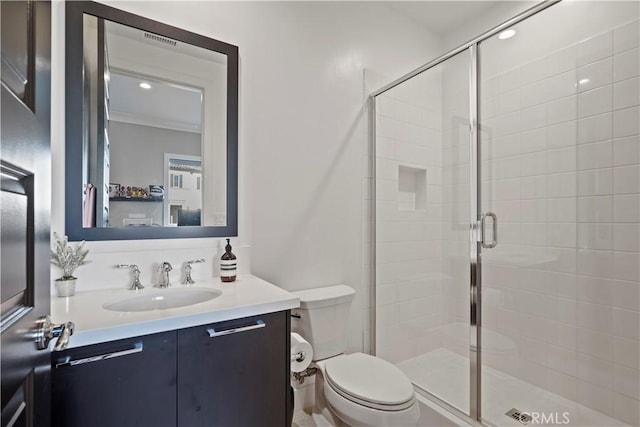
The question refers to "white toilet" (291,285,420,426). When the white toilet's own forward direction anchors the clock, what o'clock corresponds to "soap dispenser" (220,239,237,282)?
The soap dispenser is roughly at 4 o'clock from the white toilet.

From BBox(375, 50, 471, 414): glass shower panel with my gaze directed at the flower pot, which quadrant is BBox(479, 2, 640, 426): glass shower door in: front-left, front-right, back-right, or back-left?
back-left

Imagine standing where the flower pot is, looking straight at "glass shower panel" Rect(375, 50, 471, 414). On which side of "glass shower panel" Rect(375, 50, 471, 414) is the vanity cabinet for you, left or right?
right

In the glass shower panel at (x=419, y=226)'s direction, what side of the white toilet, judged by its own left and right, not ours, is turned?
left

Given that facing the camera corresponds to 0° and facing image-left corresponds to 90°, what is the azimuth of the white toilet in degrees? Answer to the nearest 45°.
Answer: approximately 315°

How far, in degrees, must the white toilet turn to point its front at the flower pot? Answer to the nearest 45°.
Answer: approximately 90° to its right

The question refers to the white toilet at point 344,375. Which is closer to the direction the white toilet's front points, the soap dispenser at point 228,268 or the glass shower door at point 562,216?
the glass shower door

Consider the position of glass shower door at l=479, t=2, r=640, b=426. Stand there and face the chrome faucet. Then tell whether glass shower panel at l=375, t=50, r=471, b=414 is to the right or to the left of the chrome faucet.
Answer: right

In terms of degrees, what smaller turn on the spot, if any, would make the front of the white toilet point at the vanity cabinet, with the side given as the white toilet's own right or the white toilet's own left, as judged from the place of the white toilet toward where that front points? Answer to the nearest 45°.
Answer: approximately 90° to the white toilet's own right

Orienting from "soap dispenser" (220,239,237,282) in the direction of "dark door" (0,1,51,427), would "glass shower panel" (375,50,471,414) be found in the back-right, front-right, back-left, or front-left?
back-left

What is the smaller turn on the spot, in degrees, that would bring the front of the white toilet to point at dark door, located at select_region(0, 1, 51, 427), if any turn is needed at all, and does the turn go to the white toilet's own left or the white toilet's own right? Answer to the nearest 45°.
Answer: approximately 90° to the white toilet's own right
